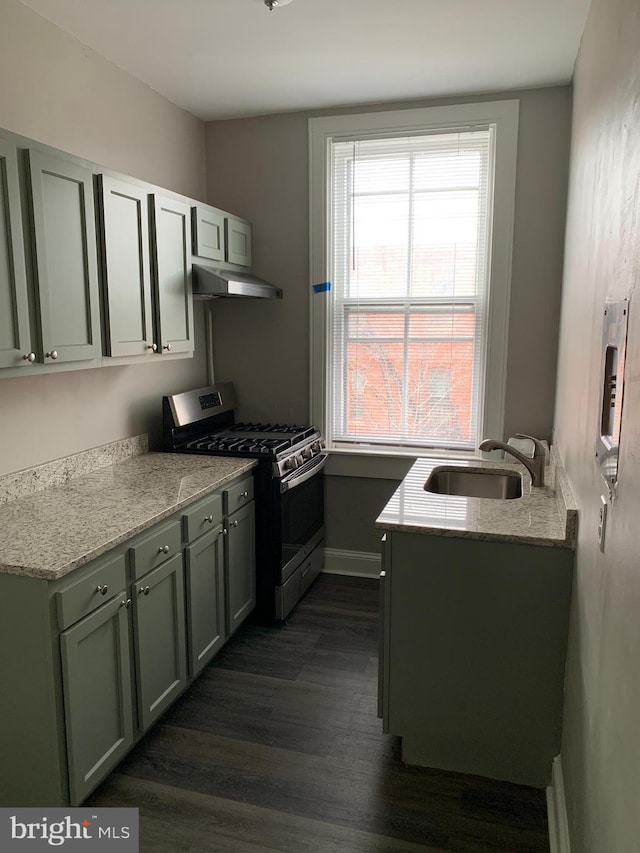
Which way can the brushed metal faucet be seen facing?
to the viewer's left

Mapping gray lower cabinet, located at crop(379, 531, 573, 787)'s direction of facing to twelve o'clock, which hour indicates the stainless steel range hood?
The stainless steel range hood is roughly at 1 o'clock from the gray lower cabinet.

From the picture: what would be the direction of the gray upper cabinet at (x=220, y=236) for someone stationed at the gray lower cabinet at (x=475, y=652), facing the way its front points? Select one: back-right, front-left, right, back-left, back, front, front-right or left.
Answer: front-right

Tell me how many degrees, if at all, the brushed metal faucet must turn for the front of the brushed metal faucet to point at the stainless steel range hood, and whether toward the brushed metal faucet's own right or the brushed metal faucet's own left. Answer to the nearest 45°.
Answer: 0° — it already faces it

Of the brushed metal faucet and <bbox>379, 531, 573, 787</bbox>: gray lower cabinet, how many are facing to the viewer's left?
2

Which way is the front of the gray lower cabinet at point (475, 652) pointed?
to the viewer's left

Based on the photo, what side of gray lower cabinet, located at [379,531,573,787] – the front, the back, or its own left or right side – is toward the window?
right

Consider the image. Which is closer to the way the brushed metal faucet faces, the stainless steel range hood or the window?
the stainless steel range hood

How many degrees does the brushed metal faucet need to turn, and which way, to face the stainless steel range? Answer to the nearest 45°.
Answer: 0° — it already faces it

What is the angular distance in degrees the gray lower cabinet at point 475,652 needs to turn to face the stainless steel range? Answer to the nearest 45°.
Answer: approximately 45° to its right
